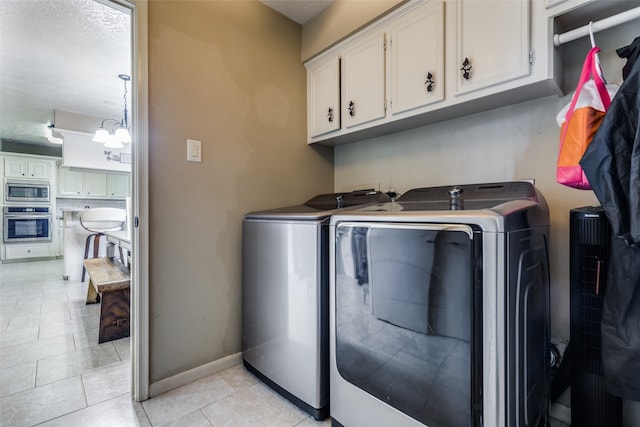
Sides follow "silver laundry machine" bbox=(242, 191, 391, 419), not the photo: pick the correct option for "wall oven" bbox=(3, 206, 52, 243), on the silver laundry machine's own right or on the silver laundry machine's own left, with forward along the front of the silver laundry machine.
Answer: on the silver laundry machine's own right

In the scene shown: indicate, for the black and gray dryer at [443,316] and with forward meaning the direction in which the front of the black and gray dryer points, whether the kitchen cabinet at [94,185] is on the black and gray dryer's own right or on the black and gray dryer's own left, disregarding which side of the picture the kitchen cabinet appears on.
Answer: on the black and gray dryer's own right

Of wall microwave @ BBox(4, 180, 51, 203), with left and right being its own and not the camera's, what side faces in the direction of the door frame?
front

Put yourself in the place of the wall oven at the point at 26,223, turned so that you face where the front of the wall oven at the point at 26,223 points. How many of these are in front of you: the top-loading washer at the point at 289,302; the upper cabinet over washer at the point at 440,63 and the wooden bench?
3

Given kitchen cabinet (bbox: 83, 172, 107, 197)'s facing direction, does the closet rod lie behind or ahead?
ahead

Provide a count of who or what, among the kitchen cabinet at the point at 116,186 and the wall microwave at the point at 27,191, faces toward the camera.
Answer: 2
